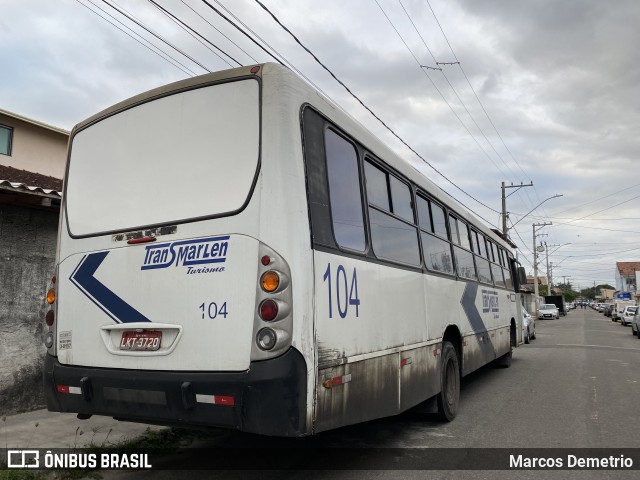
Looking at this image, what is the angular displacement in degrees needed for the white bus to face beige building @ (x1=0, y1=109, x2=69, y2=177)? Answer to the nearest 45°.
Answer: approximately 90° to its left

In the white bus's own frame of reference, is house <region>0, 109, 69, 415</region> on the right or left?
on its left

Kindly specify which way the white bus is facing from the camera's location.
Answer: facing away from the viewer and to the right of the viewer
